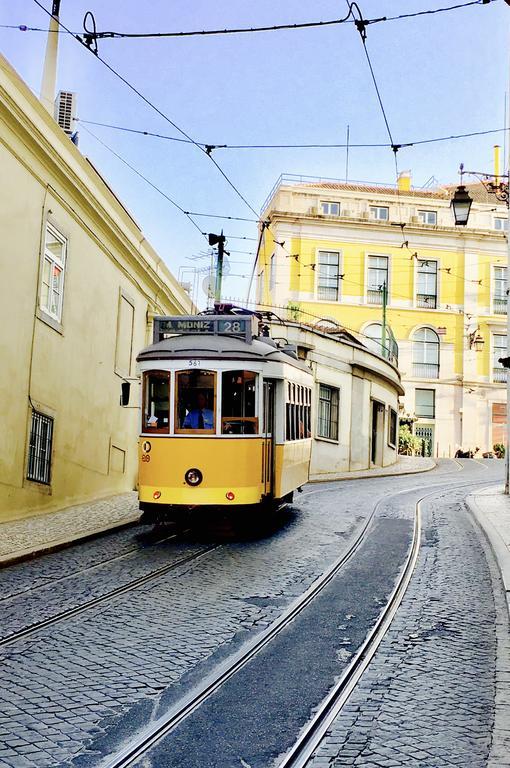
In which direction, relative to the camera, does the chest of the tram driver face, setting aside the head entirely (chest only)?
toward the camera

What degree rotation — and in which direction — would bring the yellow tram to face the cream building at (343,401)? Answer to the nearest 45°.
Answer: approximately 180°

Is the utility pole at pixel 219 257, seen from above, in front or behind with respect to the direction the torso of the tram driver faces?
behind

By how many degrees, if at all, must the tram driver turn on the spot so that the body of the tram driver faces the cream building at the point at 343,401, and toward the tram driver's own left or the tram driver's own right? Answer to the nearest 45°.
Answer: approximately 180°

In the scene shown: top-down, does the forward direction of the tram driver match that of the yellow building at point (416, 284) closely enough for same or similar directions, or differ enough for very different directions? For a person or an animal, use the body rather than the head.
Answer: same or similar directions

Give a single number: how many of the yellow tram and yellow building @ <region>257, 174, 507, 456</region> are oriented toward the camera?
2

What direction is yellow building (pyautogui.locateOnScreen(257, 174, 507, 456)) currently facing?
toward the camera

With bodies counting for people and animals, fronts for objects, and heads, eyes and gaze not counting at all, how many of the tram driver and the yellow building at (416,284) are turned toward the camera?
2

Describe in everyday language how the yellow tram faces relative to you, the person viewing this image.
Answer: facing the viewer

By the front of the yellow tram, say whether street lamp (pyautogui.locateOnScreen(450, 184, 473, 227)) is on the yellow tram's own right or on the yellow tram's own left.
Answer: on the yellow tram's own left

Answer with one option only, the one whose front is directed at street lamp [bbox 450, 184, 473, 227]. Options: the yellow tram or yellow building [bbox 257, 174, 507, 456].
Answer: the yellow building

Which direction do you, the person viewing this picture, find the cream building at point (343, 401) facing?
facing the viewer and to the right of the viewer

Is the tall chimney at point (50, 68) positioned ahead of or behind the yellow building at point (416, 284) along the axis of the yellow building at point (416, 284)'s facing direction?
ahead
